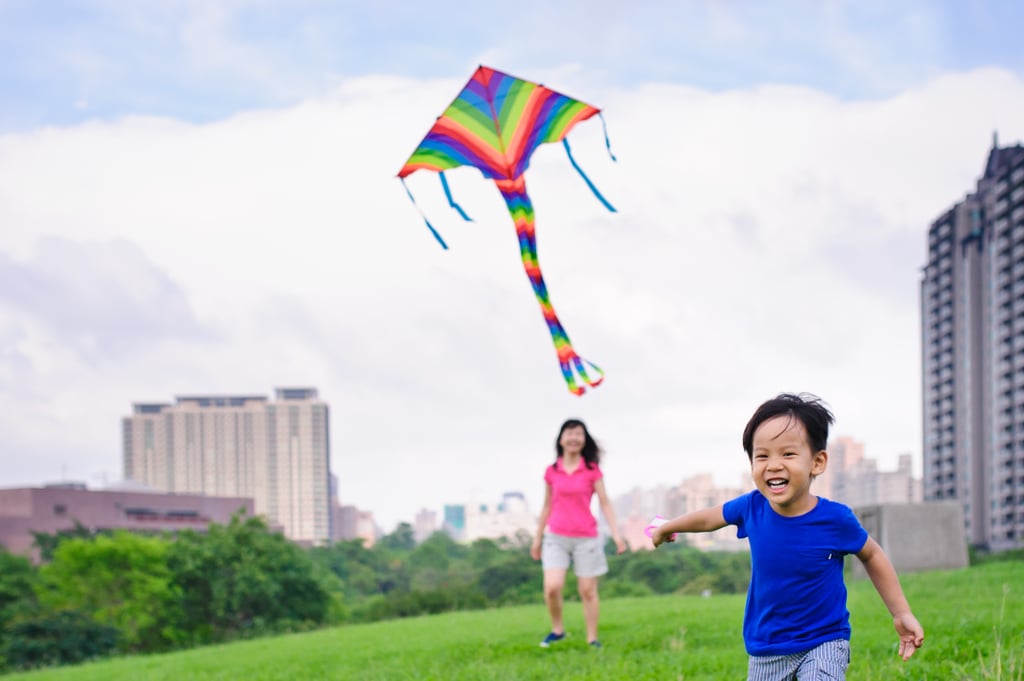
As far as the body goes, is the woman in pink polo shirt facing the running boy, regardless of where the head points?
yes

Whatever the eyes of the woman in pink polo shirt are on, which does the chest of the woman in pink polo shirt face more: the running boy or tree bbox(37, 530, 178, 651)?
the running boy

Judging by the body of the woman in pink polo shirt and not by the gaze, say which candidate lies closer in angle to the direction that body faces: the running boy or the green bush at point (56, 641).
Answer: the running boy

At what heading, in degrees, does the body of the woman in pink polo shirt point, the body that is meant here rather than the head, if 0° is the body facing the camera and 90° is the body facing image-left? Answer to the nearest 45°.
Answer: approximately 0°

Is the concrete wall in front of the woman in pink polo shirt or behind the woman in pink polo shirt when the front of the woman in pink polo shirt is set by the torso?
behind
